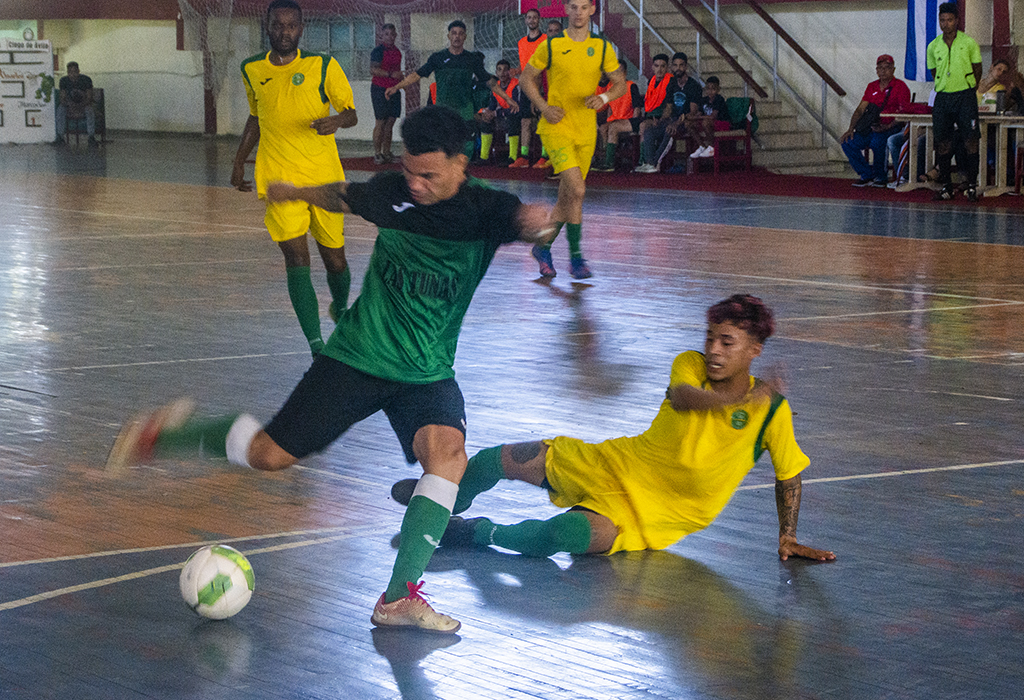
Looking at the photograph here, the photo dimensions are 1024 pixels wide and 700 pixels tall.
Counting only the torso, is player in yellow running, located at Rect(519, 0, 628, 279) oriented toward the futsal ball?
yes

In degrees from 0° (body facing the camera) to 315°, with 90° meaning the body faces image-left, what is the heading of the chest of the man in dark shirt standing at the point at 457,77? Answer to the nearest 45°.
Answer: approximately 0°

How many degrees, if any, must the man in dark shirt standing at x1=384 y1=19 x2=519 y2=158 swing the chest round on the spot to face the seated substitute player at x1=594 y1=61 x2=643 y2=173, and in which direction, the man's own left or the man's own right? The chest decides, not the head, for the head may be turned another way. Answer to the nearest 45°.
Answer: approximately 90° to the man's own left

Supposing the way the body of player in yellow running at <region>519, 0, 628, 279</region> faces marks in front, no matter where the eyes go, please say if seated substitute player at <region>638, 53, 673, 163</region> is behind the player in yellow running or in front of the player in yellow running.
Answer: behind

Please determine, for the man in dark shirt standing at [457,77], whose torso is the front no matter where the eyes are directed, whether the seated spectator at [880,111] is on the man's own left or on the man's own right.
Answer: on the man's own left

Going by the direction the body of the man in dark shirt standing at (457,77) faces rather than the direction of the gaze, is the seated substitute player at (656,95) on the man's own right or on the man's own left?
on the man's own left

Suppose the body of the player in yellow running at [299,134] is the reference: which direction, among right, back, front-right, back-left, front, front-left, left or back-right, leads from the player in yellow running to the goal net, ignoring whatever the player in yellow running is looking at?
back
